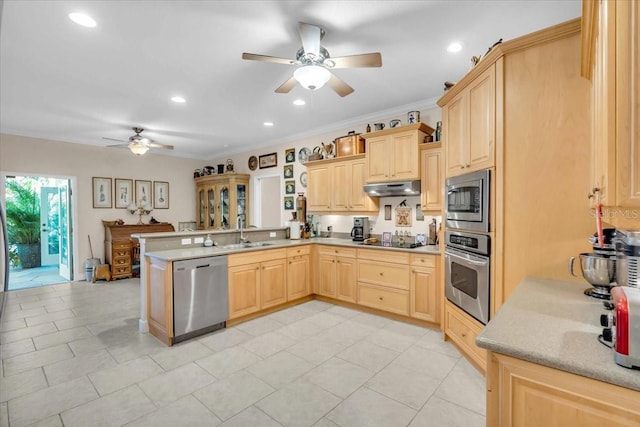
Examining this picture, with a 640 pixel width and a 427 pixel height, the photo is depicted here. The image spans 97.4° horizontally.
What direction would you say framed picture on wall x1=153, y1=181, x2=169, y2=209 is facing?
toward the camera

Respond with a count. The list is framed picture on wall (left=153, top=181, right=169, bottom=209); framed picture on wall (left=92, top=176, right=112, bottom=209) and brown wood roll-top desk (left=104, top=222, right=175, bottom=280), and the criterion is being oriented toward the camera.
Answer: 3

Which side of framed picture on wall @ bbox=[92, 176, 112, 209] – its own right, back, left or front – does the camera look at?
front

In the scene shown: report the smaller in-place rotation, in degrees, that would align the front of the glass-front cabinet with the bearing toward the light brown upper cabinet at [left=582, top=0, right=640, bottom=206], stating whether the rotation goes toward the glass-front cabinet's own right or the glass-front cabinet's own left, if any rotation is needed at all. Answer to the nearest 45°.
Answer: approximately 45° to the glass-front cabinet's own left

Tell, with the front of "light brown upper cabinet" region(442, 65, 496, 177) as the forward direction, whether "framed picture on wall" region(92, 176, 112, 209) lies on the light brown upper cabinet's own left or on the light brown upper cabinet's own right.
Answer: on the light brown upper cabinet's own right

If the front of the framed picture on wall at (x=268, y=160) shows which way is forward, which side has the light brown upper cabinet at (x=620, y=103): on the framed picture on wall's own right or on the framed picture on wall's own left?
on the framed picture on wall's own left

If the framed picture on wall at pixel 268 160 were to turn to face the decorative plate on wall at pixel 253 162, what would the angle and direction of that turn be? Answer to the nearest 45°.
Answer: approximately 90° to its right

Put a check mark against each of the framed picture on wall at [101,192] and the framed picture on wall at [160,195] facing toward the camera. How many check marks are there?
2

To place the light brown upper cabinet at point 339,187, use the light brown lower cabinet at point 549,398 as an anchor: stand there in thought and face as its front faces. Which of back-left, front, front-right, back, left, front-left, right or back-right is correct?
right

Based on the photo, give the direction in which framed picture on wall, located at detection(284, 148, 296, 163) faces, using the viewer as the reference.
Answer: facing the viewer and to the left of the viewer

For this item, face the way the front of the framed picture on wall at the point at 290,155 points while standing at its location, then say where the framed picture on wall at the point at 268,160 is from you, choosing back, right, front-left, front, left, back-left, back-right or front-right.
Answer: right

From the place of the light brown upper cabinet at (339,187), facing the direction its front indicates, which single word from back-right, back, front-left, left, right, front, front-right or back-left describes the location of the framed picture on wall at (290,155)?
right

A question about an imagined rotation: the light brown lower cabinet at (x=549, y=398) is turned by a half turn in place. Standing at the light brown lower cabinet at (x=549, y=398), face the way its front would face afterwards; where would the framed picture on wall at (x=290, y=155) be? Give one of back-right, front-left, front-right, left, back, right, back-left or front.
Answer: left
